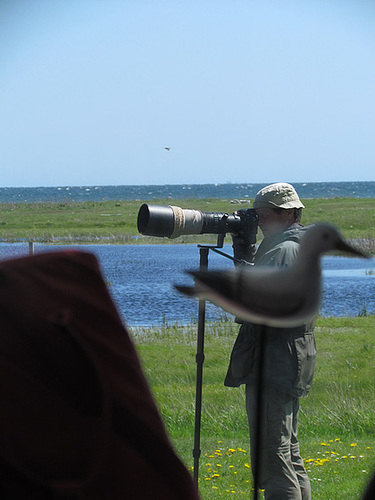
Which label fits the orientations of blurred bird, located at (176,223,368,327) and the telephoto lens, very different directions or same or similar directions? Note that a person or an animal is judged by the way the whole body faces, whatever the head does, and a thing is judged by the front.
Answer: very different directions

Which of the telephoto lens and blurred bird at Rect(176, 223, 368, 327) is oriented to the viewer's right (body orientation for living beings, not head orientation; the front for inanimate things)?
the blurred bird

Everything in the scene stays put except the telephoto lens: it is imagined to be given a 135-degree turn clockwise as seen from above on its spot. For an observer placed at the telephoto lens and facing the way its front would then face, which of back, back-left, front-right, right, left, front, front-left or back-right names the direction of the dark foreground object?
back-right

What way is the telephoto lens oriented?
to the viewer's left

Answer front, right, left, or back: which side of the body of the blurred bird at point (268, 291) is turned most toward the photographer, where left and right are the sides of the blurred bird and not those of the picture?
left

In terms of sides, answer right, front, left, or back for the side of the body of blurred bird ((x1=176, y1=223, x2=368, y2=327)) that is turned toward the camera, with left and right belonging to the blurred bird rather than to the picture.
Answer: right

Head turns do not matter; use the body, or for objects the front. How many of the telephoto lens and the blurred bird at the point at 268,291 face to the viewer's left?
1

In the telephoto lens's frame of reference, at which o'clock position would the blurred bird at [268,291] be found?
The blurred bird is roughly at 9 o'clock from the telephoto lens.

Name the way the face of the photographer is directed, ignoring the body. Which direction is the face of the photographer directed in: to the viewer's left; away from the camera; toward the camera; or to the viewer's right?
to the viewer's left
